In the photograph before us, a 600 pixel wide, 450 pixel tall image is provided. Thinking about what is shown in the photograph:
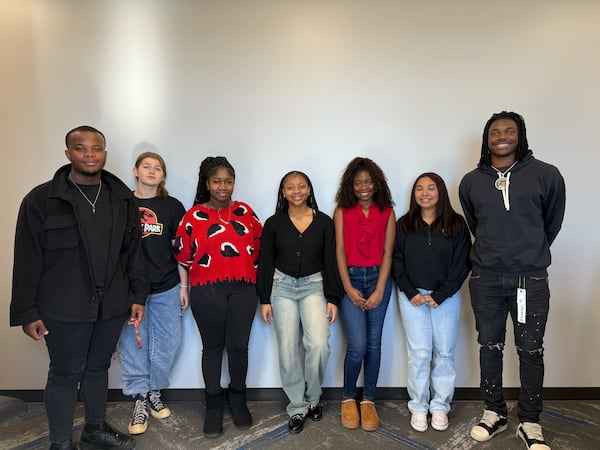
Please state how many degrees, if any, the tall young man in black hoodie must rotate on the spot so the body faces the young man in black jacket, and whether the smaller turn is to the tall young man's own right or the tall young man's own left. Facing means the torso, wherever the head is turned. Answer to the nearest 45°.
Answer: approximately 45° to the tall young man's own right

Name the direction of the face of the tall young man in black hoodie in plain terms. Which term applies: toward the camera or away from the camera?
toward the camera

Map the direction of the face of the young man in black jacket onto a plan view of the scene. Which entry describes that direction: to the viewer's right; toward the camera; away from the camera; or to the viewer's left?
toward the camera

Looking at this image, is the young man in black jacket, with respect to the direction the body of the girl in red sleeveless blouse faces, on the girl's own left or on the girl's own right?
on the girl's own right

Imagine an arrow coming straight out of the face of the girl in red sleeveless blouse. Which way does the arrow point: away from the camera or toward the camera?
toward the camera

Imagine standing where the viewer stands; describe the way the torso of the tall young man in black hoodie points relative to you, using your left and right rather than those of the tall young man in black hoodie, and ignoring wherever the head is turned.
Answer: facing the viewer

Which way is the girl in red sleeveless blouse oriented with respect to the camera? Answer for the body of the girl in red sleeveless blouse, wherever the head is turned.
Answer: toward the camera
